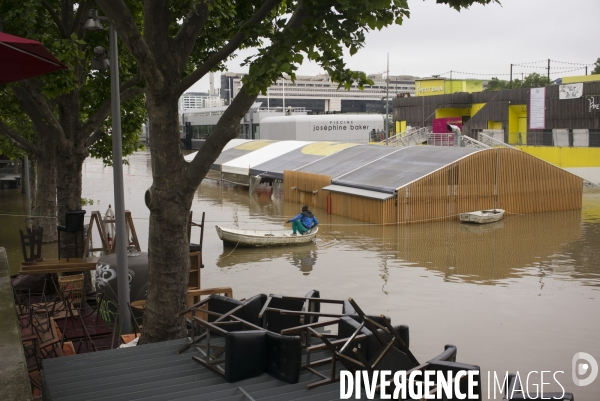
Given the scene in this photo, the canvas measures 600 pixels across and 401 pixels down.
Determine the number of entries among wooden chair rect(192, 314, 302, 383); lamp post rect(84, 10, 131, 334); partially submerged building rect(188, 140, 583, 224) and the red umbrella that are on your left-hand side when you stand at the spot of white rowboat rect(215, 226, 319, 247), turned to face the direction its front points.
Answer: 3

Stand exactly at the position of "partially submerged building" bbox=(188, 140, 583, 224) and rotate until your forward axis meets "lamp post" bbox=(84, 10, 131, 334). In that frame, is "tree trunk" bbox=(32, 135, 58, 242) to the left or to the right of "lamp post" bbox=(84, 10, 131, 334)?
right

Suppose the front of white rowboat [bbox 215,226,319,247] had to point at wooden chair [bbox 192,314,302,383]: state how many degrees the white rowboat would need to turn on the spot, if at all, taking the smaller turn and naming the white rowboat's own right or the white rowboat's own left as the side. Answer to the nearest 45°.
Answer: approximately 90° to the white rowboat's own left

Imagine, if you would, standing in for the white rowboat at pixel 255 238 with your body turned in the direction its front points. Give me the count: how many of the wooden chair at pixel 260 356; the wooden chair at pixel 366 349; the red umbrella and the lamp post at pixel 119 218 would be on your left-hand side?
4

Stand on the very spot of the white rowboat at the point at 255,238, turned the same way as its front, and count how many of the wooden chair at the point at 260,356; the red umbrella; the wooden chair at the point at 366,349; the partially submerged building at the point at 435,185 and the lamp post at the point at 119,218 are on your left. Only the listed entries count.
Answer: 4

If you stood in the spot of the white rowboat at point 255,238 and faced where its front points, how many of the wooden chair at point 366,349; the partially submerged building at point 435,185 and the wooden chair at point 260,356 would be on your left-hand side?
2

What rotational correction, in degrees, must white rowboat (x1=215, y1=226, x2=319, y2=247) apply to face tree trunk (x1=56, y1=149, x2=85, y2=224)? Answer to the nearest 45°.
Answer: approximately 45° to its left

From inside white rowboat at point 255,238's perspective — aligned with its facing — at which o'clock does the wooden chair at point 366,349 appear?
The wooden chair is roughly at 9 o'clock from the white rowboat.

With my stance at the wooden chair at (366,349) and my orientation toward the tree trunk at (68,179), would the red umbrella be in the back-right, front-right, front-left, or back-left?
front-left

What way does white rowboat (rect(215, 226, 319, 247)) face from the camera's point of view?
to the viewer's left

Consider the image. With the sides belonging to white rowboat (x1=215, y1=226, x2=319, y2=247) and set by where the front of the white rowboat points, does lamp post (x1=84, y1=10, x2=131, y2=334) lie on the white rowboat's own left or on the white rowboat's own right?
on the white rowboat's own left

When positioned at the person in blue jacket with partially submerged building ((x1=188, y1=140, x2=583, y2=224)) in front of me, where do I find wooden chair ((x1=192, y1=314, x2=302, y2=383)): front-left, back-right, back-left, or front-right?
back-right
